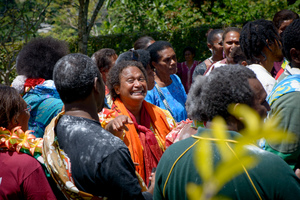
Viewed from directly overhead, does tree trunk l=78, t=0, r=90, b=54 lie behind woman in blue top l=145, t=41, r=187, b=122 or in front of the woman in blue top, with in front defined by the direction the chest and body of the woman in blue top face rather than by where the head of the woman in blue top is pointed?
behind

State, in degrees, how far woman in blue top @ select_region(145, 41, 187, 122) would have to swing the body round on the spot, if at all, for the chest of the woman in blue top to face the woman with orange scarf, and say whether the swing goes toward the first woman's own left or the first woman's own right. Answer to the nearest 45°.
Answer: approximately 45° to the first woman's own right

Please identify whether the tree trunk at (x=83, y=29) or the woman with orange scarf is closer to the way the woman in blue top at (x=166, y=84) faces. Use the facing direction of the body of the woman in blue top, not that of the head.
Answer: the woman with orange scarf

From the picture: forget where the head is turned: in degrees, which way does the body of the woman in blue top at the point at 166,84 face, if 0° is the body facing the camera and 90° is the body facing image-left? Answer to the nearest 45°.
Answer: approximately 315°
